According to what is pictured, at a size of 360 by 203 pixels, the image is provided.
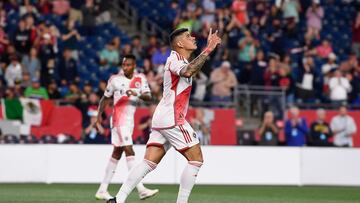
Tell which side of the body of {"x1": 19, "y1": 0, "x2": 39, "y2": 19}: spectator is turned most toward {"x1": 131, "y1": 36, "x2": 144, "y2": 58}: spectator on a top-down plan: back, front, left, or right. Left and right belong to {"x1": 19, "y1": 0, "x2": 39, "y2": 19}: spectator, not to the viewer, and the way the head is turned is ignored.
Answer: left

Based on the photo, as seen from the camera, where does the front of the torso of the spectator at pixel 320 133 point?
toward the camera

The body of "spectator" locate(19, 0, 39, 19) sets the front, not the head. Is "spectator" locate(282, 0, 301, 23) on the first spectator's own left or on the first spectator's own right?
on the first spectator's own left

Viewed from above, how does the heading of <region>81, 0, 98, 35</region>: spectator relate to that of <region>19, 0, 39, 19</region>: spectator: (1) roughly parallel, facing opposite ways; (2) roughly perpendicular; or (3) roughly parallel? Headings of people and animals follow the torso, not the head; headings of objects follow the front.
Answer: roughly parallel

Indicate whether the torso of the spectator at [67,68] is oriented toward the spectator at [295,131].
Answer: no

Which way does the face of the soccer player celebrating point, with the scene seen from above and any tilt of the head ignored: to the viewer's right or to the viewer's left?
to the viewer's right

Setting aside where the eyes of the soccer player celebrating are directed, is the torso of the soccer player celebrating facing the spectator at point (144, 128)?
no

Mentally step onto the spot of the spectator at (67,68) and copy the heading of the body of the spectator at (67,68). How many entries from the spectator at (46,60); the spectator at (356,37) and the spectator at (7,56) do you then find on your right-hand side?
2

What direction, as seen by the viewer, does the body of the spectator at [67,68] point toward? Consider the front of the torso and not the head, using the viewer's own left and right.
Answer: facing the viewer

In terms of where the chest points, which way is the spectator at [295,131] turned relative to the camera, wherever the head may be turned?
toward the camera

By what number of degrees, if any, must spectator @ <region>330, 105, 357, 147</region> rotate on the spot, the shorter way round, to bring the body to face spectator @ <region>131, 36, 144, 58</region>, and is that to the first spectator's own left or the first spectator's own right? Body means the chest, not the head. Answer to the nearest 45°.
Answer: approximately 90° to the first spectator's own right

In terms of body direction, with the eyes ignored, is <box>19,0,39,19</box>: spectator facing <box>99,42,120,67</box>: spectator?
no
